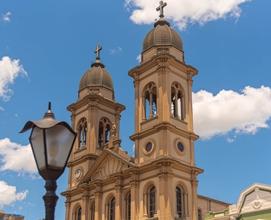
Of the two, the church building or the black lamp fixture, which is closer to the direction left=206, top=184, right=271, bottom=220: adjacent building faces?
the black lamp fixture

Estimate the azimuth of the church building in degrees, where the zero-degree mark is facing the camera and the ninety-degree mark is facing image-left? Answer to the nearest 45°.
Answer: approximately 45°

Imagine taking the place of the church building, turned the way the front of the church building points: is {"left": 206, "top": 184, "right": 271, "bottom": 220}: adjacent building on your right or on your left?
on your left

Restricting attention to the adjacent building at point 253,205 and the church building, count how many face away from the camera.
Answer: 0

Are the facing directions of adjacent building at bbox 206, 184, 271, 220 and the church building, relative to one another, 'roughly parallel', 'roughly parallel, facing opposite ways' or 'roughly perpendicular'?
roughly parallel

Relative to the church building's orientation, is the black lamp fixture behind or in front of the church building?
in front

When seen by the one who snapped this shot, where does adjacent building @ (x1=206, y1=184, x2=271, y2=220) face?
facing the viewer and to the left of the viewer

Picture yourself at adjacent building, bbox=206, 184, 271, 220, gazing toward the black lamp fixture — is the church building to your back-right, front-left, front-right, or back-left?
back-right

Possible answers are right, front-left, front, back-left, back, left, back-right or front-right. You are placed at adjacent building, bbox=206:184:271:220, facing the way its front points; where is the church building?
right
